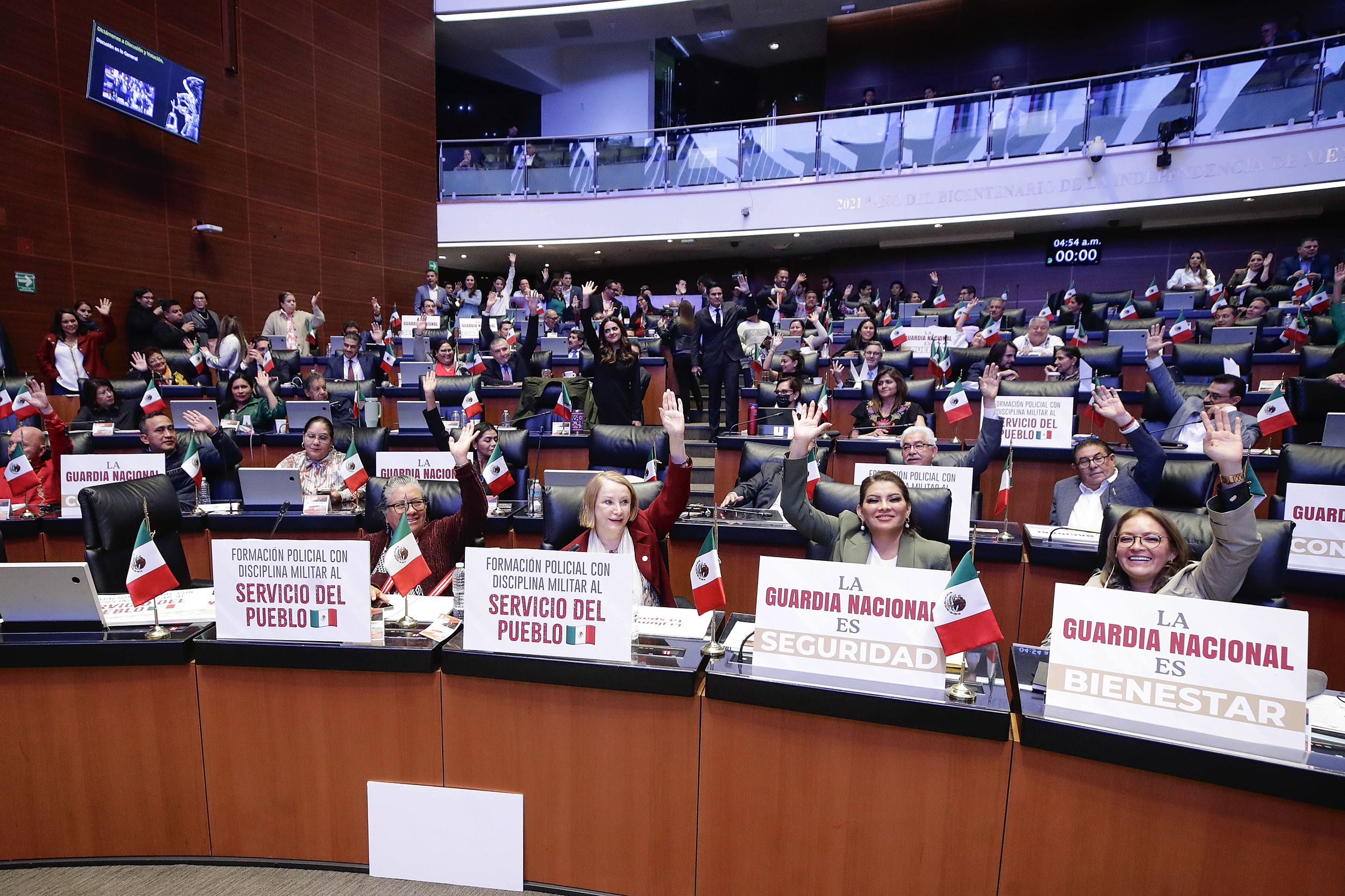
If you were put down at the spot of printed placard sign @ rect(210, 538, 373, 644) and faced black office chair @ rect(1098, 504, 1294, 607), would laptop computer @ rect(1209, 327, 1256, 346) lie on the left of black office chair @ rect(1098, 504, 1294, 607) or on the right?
left

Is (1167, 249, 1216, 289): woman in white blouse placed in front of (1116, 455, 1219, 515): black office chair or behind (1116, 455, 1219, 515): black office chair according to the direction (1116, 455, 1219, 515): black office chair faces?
behind

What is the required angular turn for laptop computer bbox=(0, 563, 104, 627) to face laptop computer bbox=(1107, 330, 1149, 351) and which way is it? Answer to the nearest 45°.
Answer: approximately 90° to its right

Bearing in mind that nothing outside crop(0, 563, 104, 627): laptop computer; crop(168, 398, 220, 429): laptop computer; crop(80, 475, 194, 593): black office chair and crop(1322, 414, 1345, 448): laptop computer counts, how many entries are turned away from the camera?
3

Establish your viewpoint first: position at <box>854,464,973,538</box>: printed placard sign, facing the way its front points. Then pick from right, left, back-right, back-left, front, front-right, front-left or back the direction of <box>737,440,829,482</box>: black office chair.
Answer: back-right

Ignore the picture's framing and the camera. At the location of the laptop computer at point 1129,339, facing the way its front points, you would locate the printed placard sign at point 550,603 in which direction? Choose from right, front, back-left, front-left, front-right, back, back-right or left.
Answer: back

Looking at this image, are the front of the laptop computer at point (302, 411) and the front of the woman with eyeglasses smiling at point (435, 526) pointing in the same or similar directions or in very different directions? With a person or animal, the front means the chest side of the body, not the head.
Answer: very different directions

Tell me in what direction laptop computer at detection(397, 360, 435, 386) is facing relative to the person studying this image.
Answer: facing away from the viewer

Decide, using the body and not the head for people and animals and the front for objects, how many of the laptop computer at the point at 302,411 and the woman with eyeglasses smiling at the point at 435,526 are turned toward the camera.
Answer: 1

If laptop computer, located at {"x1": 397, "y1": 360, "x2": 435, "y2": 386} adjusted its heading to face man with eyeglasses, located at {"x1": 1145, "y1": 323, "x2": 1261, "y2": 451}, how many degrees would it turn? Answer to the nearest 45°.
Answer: approximately 135° to its right

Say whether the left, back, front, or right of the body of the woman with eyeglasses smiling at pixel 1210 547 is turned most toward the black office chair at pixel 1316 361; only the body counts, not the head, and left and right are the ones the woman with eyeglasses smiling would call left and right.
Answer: back

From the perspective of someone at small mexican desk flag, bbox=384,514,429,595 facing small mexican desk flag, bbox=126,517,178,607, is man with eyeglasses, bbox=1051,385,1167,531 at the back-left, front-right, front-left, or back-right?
back-right
